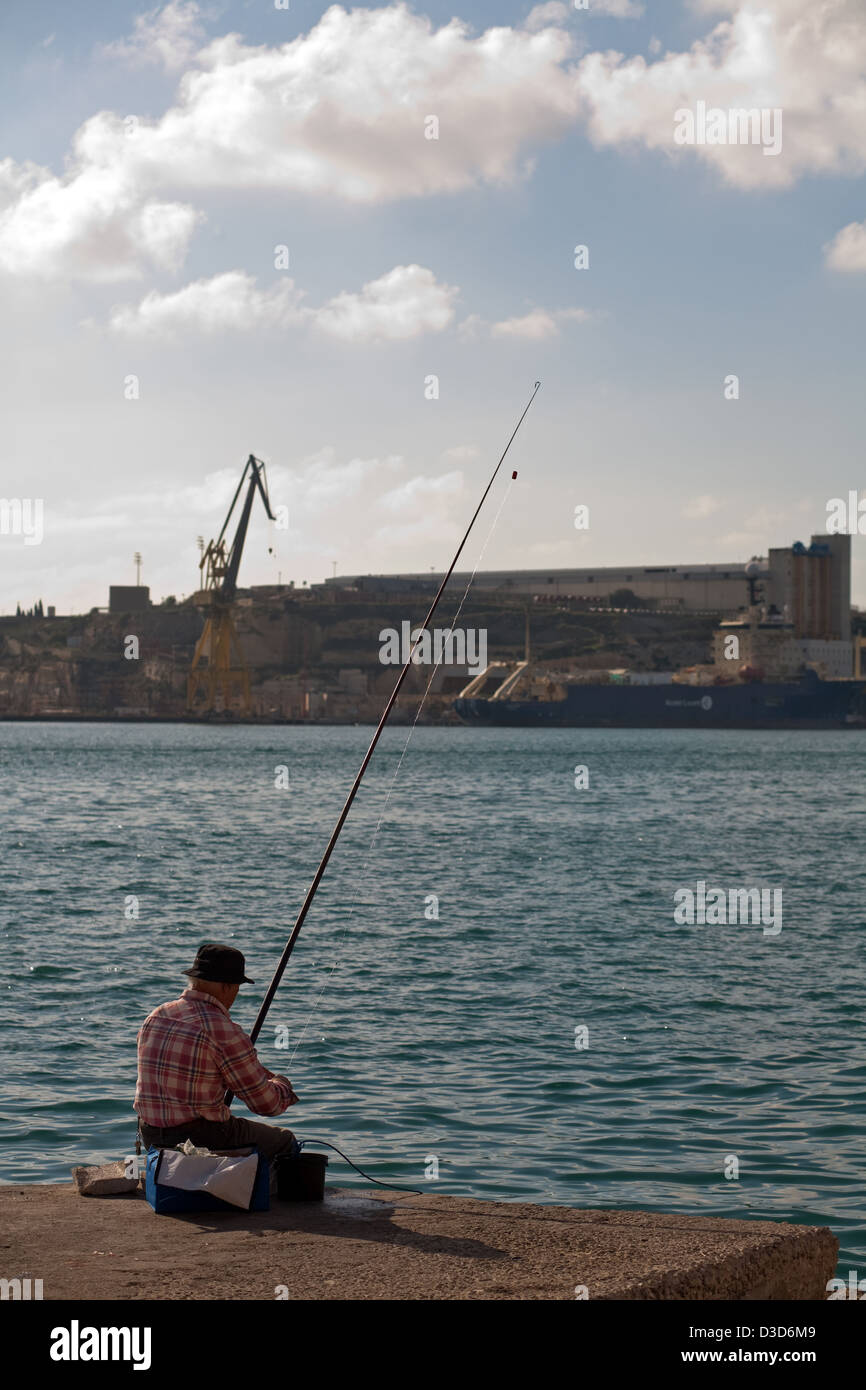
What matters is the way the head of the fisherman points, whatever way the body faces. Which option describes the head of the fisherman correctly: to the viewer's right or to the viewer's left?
to the viewer's right

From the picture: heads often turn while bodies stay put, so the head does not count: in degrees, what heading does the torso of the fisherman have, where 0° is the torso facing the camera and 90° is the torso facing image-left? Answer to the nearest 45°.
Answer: approximately 225°
